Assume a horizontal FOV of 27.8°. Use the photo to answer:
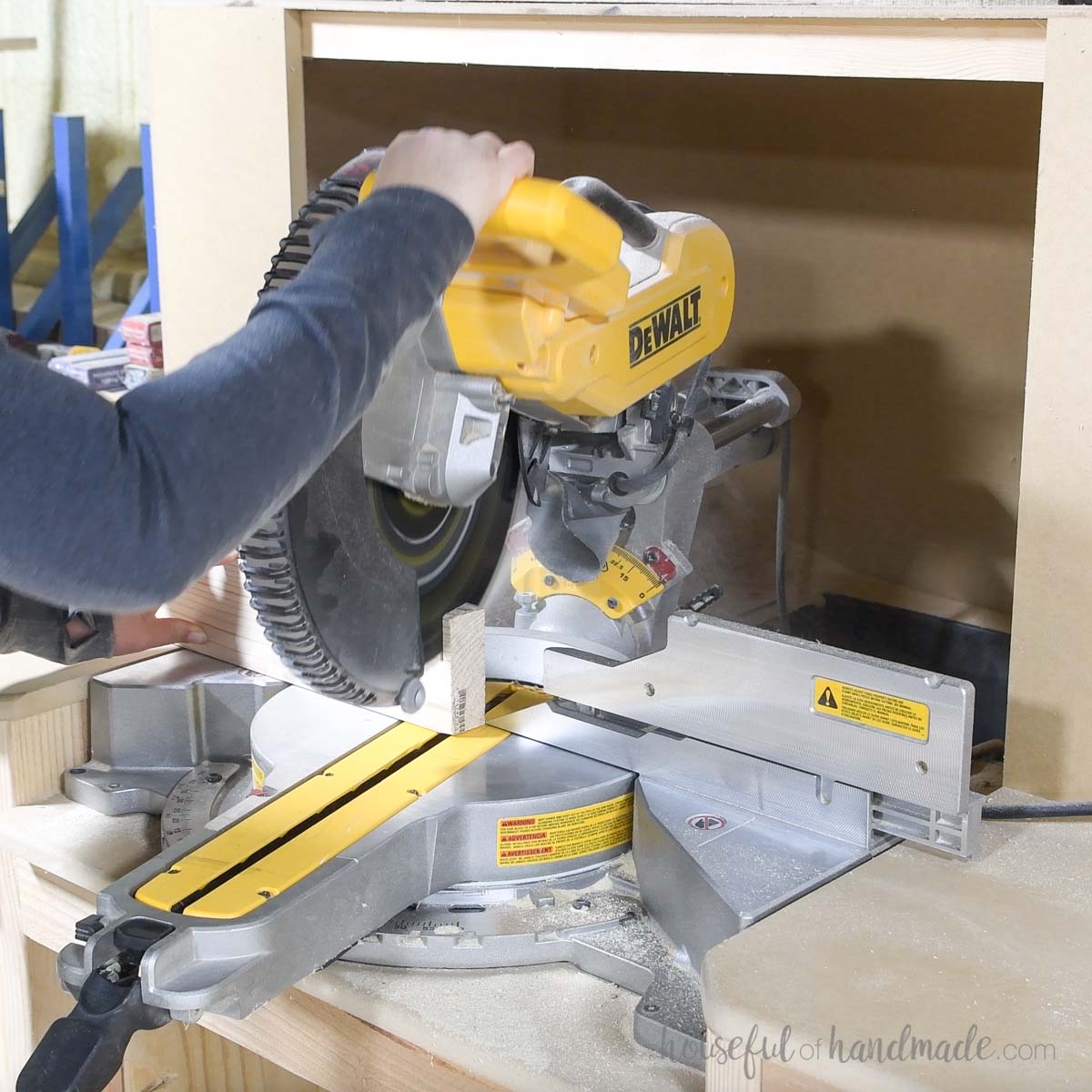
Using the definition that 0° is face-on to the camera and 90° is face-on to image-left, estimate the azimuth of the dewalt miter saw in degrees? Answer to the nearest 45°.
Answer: approximately 45°
